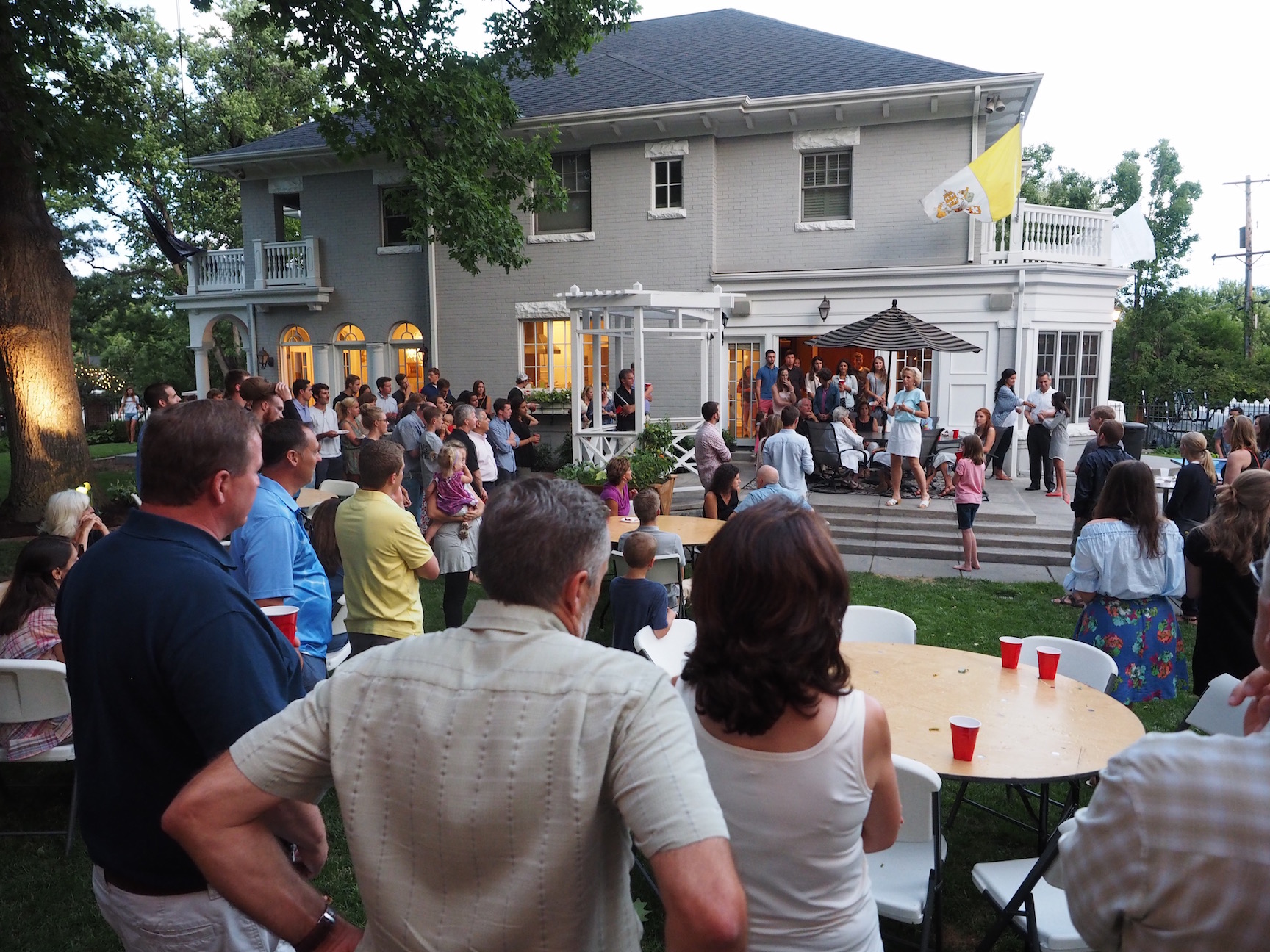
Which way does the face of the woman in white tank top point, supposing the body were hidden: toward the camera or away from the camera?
away from the camera

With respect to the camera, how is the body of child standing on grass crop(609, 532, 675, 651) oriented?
away from the camera

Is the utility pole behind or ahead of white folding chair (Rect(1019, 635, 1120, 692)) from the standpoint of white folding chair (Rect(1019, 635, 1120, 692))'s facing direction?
behind

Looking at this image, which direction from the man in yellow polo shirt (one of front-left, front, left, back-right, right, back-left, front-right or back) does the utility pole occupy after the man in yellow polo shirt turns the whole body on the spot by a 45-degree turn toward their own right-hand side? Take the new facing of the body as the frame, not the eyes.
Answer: front-left

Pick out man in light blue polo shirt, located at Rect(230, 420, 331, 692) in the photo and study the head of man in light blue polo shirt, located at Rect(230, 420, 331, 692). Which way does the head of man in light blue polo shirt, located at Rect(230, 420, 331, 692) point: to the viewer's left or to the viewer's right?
to the viewer's right

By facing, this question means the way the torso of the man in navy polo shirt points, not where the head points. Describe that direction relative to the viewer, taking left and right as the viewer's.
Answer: facing away from the viewer and to the right of the viewer

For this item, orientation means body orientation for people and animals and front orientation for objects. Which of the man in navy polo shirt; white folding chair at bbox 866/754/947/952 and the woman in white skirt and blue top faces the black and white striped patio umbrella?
the man in navy polo shirt

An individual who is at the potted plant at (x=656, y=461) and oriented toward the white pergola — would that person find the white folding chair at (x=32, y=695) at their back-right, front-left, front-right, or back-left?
back-left

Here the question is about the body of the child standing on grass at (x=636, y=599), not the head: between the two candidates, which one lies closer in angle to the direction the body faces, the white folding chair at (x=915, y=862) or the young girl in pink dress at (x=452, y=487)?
the young girl in pink dress

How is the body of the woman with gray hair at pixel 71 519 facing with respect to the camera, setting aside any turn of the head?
to the viewer's right

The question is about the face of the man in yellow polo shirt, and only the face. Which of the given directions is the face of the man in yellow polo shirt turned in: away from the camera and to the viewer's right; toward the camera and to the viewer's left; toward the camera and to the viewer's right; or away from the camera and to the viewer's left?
away from the camera and to the viewer's right
